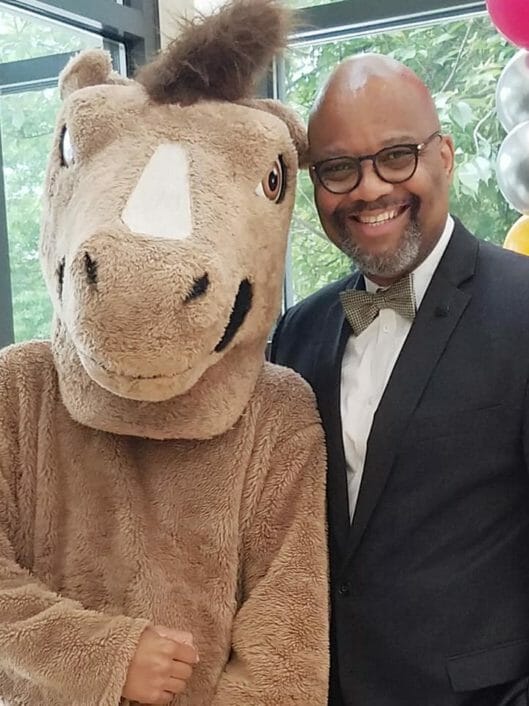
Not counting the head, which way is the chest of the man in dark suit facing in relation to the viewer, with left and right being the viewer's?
facing the viewer and to the left of the viewer

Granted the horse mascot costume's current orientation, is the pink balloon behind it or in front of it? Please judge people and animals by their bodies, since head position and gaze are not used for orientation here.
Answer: behind

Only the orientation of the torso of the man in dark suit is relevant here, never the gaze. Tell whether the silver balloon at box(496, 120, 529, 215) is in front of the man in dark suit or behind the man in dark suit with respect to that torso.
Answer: behind

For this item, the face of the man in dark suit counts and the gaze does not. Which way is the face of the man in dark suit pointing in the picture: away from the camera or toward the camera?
toward the camera

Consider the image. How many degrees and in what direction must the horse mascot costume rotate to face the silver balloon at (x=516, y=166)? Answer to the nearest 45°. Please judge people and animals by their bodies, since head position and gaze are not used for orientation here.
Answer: approximately 135° to its left

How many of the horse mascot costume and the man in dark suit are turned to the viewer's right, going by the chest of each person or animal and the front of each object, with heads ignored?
0

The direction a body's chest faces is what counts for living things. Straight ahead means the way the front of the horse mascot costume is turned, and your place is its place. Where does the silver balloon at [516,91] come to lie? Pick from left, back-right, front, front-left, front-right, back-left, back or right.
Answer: back-left

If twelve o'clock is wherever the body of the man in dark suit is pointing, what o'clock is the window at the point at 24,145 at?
The window is roughly at 3 o'clock from the man in dark suit.

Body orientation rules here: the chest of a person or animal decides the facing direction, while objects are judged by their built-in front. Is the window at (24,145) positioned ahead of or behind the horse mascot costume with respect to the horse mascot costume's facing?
behind

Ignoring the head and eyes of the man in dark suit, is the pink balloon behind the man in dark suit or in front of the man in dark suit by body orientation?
behind

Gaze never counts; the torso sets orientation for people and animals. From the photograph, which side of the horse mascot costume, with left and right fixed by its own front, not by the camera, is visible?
front

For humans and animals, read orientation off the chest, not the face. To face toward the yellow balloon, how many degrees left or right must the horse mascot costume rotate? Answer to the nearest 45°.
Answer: approximately 135° to its left
